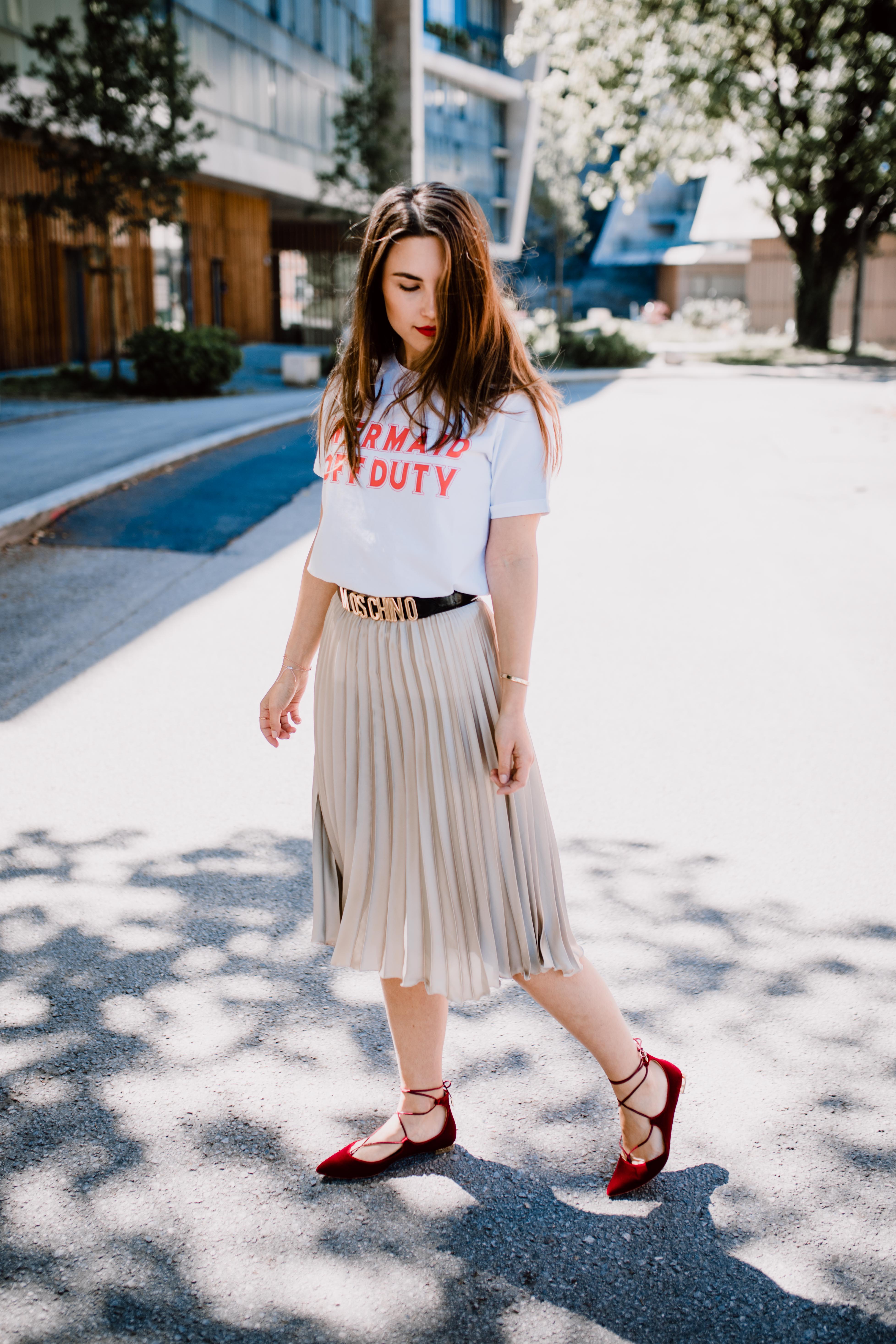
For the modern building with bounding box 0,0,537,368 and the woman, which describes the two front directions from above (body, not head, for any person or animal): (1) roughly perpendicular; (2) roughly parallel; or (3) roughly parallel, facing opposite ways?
roughly perpendicular

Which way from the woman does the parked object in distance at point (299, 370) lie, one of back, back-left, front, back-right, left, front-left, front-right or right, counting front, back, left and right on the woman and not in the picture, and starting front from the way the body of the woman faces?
back-right

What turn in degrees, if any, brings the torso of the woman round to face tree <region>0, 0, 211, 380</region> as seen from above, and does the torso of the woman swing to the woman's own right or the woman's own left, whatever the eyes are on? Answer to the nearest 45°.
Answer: approximately 135° to the woman's own right

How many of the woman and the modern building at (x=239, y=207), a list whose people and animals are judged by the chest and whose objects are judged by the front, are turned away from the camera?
0

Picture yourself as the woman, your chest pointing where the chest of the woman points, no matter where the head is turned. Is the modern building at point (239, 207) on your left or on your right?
on your right

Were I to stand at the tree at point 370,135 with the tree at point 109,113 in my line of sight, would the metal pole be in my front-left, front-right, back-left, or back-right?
back-left

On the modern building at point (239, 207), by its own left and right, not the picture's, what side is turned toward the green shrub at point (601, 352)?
front

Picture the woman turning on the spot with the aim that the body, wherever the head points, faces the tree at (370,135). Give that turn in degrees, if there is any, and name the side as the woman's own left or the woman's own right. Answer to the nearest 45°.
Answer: approximately 135° to the woman's own right

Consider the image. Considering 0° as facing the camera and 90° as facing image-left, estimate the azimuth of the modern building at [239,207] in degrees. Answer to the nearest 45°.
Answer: approximately 315°

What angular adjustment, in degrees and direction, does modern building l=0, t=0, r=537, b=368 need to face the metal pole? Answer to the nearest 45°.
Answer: approximately 45° to its left

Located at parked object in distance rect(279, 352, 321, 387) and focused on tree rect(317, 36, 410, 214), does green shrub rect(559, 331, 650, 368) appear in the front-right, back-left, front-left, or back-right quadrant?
front-right

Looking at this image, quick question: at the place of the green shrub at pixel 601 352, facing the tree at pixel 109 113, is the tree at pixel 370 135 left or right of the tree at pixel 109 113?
right

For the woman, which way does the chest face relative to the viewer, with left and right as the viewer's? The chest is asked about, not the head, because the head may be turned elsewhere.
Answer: facing the viewer and to the left of the viewer

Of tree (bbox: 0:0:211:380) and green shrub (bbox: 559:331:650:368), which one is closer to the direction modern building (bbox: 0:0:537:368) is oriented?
the green shrub
